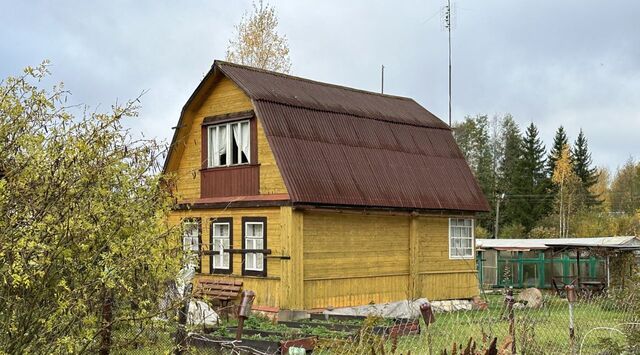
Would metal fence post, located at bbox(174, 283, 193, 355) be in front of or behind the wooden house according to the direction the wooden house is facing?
in front

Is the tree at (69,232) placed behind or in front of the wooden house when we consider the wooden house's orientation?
in front

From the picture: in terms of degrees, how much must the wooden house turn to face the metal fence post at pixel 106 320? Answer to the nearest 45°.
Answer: approximately 45° to its left

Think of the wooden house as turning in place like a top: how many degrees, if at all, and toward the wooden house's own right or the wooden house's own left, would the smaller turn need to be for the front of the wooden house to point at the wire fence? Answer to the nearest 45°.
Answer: approximately 45° to the wooden house's own left

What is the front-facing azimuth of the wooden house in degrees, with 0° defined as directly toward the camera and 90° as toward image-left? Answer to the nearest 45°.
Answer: approximately 45°
